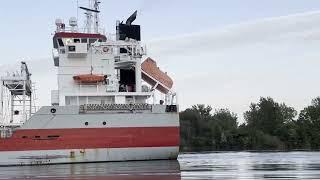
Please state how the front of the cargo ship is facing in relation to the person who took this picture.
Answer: facing to the left of the viewer
